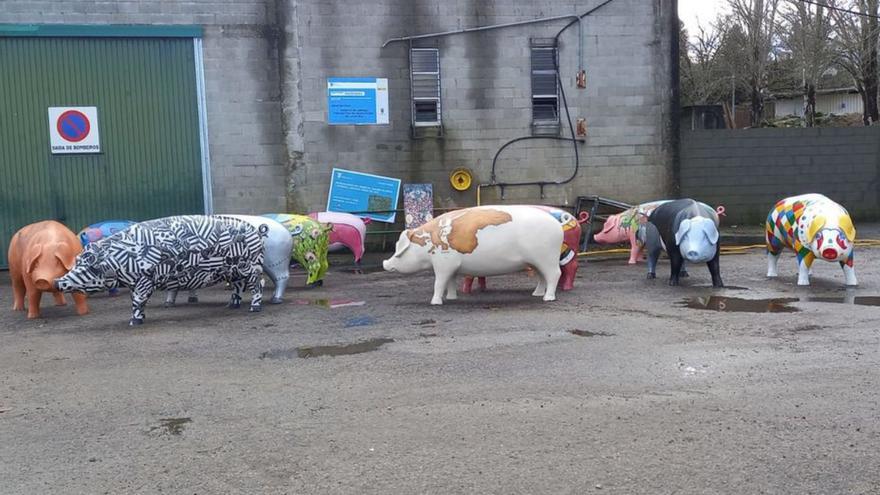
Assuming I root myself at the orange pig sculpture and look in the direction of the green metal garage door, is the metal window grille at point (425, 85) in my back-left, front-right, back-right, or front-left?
front-right

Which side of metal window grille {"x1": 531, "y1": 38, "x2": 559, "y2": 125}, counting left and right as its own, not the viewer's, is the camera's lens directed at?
front

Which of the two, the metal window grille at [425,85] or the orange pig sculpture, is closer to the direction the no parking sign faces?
the orange pig sculpture

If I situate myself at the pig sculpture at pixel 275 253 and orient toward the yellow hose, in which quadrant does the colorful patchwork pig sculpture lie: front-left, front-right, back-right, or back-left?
front-right

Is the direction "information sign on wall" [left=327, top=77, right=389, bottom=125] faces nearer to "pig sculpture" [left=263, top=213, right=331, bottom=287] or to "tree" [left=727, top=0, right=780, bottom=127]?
the pig sculpture

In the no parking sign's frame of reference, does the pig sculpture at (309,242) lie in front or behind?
in front

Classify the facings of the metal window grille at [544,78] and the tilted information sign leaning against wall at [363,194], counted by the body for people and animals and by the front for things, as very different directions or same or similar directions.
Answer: same or similar directions

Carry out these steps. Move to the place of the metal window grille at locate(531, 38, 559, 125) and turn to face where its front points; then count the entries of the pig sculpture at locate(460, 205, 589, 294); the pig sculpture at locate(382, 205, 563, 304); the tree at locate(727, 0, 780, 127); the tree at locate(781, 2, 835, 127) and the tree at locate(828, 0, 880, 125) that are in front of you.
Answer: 2

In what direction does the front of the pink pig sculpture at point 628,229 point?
to the viewer's left

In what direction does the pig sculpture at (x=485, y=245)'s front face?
to the viewer's left

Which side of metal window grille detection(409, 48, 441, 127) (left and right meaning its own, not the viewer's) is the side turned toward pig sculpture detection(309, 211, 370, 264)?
front

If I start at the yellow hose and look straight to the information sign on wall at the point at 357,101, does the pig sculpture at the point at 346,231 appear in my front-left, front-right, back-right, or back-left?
front-left

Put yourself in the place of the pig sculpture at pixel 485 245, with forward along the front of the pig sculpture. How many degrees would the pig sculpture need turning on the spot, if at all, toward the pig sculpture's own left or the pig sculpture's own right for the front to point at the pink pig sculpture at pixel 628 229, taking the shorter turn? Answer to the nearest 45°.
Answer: approximately 135° to the pig sculpture's own right

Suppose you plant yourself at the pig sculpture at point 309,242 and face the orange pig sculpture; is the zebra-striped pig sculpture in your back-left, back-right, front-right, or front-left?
front-left

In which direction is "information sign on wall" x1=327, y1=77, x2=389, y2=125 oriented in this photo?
toward the camera
